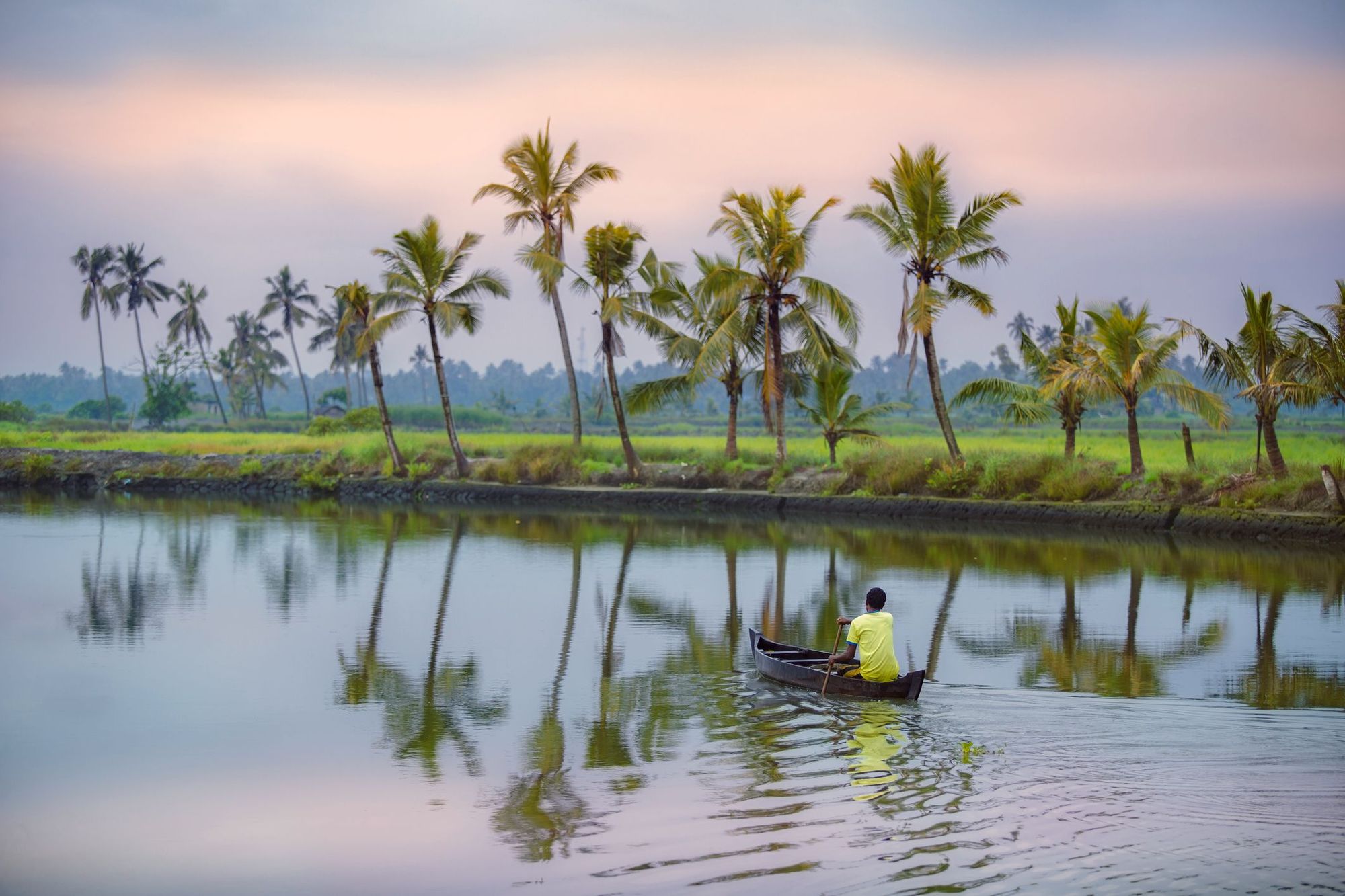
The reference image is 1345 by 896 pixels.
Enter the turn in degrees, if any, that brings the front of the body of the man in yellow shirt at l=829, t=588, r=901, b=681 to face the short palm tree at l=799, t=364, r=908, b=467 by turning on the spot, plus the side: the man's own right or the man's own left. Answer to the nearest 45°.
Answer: approximately 45° to the man's own right

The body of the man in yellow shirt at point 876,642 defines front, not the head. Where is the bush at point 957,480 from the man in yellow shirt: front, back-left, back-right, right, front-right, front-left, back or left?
front-right

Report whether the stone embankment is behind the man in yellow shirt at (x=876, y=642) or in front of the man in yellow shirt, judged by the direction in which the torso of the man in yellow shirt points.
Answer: in front

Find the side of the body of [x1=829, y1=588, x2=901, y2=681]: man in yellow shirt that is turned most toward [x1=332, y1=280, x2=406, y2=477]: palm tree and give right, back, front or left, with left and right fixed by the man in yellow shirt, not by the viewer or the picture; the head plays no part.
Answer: front

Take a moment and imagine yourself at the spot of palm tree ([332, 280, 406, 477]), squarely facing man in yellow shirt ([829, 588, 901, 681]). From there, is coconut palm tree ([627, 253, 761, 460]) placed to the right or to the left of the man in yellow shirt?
left

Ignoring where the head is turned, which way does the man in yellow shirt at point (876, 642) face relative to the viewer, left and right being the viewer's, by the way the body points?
facing away from the viewer and to the left of the viewer

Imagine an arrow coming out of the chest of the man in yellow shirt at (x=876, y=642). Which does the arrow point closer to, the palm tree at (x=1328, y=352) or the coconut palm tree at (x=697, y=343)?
the coconut palm tree

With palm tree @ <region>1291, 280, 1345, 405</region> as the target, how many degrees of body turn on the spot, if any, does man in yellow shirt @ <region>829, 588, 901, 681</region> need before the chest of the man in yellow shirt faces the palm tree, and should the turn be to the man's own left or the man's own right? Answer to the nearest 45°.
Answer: approximately 90° to the man's own right

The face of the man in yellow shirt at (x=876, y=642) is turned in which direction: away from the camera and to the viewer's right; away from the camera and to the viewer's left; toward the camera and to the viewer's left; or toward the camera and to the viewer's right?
away from the camera and to the viewer's left
